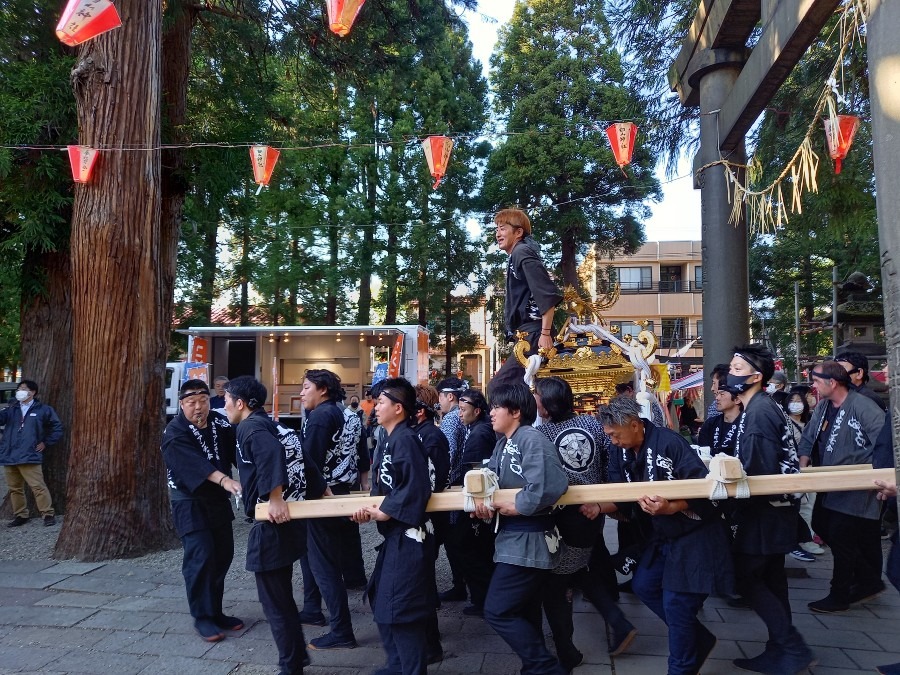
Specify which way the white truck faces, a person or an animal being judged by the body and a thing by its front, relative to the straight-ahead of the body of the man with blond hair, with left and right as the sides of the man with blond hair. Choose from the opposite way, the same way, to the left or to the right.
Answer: the same way

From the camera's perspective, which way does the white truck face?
to the viewer's left

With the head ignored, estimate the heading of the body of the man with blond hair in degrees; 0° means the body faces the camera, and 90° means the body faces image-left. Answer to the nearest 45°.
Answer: approximately 90°

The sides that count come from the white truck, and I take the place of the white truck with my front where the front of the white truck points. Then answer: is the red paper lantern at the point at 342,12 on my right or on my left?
on my left

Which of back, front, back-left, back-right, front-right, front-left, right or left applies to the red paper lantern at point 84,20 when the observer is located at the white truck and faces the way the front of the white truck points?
left

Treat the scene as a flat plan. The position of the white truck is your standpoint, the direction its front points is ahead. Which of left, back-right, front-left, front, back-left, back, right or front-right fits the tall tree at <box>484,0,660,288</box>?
back

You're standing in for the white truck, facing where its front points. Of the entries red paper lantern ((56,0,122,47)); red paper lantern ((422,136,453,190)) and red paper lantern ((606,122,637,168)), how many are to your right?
0

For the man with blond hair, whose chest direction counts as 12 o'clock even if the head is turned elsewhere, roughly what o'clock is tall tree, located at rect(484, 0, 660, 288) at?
The tall tree is roughly at 3 o'clock from the man with blond hair.

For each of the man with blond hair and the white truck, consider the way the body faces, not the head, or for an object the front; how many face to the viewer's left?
2

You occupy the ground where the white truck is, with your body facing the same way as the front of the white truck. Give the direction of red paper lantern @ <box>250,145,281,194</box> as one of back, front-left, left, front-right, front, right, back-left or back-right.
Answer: left

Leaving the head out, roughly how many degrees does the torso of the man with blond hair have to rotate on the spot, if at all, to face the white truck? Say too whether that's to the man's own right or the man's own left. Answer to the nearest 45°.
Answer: approximately 45° to the man's own right

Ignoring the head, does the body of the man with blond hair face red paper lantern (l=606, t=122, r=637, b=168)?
no
